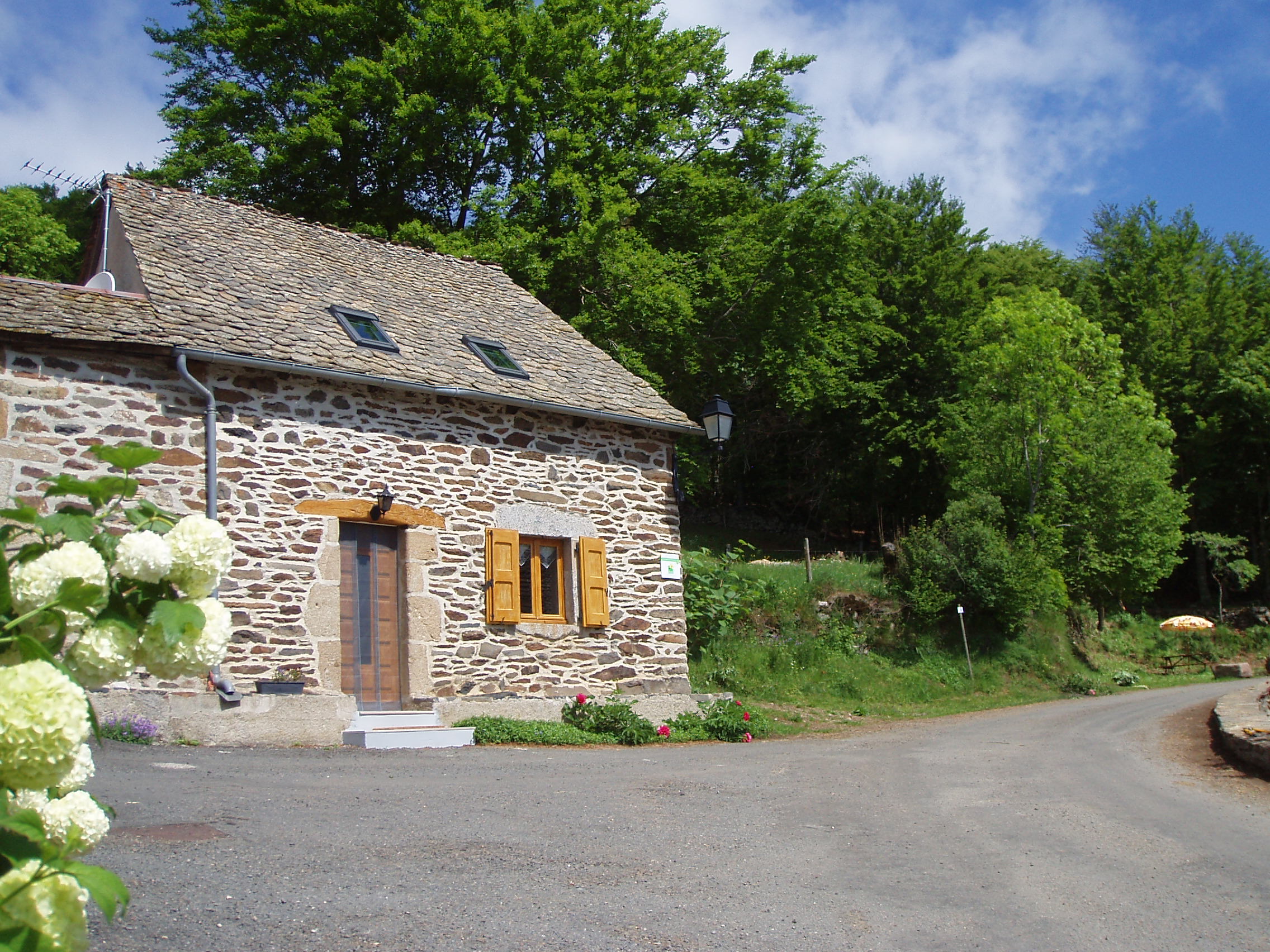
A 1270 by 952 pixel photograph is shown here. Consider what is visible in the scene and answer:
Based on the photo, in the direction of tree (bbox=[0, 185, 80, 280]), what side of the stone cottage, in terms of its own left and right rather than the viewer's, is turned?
back

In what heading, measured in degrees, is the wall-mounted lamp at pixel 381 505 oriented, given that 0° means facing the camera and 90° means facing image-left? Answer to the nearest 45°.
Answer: approximately 315°

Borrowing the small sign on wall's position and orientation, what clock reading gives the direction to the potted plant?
The potted plant is roughly at 3 o'clock from the small sign on wall.

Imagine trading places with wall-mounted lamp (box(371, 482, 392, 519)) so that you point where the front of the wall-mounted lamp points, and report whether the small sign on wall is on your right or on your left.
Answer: on your left

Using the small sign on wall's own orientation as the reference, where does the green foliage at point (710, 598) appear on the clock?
The green foliage is roughly at 8 o'clock from the small sign on wall.

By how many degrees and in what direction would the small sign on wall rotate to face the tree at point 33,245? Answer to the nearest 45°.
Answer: approximately 180°

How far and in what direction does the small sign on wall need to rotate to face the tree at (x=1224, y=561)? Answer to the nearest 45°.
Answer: approximately 90° to its left

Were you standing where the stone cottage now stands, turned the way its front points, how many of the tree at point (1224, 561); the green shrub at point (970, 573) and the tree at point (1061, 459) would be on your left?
3

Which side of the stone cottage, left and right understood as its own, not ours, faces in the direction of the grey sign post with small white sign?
left

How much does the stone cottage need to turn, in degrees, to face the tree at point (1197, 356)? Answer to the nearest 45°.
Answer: approximately 90° to its left

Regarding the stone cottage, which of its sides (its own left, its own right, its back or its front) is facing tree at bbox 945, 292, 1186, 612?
left

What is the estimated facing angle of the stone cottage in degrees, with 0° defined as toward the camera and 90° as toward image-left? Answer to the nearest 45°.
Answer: approximately 315°
